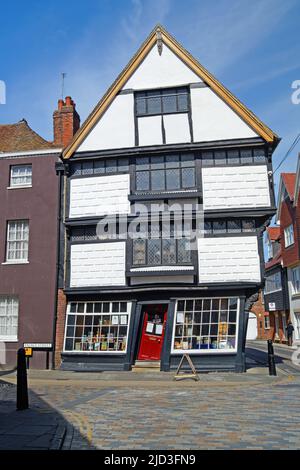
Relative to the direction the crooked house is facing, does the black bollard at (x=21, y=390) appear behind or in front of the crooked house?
in front

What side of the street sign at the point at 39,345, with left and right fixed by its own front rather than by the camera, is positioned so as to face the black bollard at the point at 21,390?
front

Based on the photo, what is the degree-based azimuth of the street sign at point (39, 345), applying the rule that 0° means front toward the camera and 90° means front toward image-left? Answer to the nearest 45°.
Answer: approximately 0°

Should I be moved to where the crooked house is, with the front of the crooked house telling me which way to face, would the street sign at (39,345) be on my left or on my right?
on my right

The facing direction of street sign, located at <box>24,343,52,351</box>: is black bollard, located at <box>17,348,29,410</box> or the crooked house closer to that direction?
the black bollard

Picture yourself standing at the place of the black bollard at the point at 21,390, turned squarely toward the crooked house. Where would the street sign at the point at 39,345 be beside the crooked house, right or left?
left

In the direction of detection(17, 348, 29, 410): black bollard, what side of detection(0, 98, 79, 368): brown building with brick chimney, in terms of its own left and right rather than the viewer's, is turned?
front

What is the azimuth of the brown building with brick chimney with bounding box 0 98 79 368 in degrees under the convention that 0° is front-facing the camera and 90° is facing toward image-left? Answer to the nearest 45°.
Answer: approximately 0°

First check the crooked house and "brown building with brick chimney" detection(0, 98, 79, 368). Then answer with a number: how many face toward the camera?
2

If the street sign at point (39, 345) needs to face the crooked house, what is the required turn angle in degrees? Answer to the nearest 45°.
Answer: approximately 45° to its left
